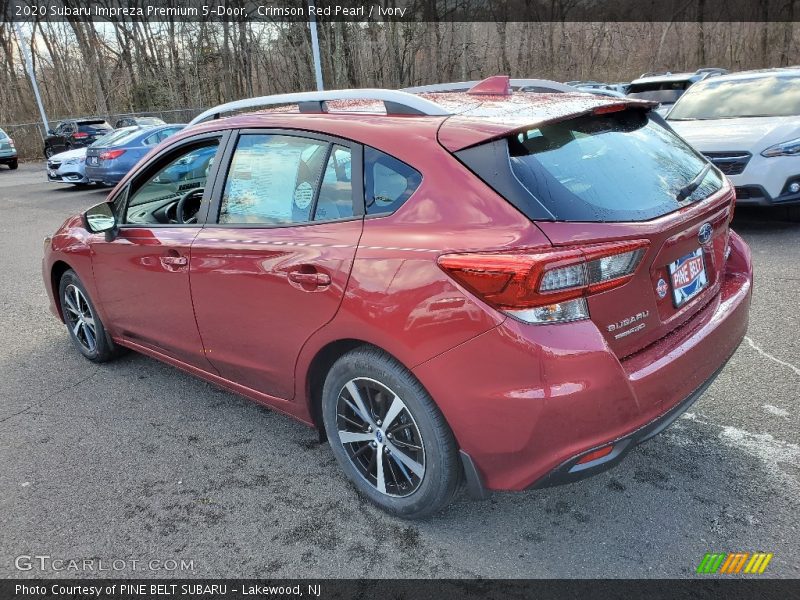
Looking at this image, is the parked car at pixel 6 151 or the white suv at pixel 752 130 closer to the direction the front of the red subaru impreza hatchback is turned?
the parked car

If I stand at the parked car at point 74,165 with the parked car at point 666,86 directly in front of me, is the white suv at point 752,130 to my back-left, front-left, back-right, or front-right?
front-right

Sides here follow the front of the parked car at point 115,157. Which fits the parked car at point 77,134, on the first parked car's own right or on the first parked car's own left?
on the first parked car's own left

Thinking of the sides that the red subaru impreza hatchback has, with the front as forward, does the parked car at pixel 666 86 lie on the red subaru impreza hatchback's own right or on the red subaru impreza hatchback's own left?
on the red subaru impreza hatchback's own right

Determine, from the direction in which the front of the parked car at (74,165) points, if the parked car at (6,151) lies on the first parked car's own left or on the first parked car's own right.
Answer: on the first parked car's own right

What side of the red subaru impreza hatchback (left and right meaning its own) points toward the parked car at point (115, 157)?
front

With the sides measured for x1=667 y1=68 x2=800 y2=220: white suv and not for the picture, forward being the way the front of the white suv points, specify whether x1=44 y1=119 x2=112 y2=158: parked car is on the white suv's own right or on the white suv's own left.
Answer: on the white suv's own right

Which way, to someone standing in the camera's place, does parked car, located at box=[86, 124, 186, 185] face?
facing away from the viewer and to the right of the viewer

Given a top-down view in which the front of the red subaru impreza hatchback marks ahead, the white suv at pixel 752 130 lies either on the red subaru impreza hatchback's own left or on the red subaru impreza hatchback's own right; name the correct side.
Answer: on the red subaru impreza hatchback's own right

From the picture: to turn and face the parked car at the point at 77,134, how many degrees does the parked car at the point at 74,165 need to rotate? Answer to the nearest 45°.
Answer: approximately 135° to its right

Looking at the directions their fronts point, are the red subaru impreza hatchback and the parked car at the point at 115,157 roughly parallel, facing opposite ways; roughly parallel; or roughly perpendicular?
roughly perpendicular

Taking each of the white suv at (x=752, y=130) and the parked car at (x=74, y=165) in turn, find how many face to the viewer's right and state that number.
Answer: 0

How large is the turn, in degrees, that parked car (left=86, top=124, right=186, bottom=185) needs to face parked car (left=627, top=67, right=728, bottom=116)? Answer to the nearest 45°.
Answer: approximately 45° to its right

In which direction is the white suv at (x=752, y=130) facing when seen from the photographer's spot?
facing the viewer and to the left of the viewer

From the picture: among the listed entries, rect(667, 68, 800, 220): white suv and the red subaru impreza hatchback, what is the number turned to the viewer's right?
0

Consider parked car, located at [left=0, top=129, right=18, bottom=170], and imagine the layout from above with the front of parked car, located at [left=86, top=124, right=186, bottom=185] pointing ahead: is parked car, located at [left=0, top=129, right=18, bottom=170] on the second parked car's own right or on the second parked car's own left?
on the second parked car's own left

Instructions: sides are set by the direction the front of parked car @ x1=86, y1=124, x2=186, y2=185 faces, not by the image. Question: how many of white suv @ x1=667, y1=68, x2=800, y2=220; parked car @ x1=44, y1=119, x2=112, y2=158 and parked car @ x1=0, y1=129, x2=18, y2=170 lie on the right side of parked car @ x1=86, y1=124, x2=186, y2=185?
1
